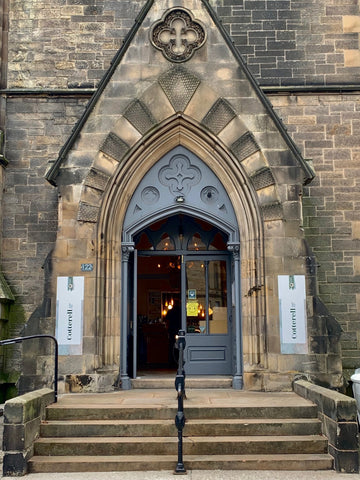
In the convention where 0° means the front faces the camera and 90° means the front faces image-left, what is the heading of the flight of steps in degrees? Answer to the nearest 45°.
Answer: approximately 0°

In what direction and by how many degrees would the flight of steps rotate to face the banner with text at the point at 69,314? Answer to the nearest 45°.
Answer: approximately 135° to its right

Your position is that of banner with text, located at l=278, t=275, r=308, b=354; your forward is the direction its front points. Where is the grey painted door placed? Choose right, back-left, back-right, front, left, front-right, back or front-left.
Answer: back-right

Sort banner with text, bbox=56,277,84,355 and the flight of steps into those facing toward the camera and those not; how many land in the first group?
2

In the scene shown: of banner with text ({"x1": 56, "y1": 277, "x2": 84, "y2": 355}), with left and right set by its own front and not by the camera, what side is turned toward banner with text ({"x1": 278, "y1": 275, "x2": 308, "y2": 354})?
left

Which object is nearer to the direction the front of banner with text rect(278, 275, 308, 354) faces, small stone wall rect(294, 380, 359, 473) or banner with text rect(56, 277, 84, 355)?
the small stone wall
